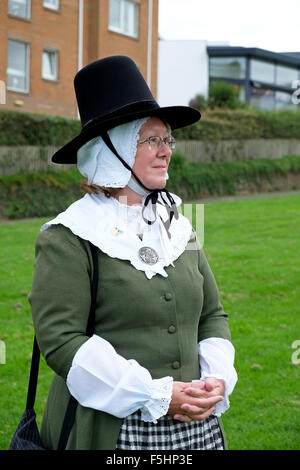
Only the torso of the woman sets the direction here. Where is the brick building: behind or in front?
behind

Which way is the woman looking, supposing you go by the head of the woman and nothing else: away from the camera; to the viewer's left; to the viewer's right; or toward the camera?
to the viewer's right

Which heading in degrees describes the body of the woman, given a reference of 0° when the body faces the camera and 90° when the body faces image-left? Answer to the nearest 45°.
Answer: approximately 315°

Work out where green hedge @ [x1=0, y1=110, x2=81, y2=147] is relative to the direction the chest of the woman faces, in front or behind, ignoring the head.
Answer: behind

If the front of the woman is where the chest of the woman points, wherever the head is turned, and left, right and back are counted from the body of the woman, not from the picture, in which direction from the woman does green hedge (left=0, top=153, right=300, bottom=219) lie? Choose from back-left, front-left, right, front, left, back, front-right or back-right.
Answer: back-left
